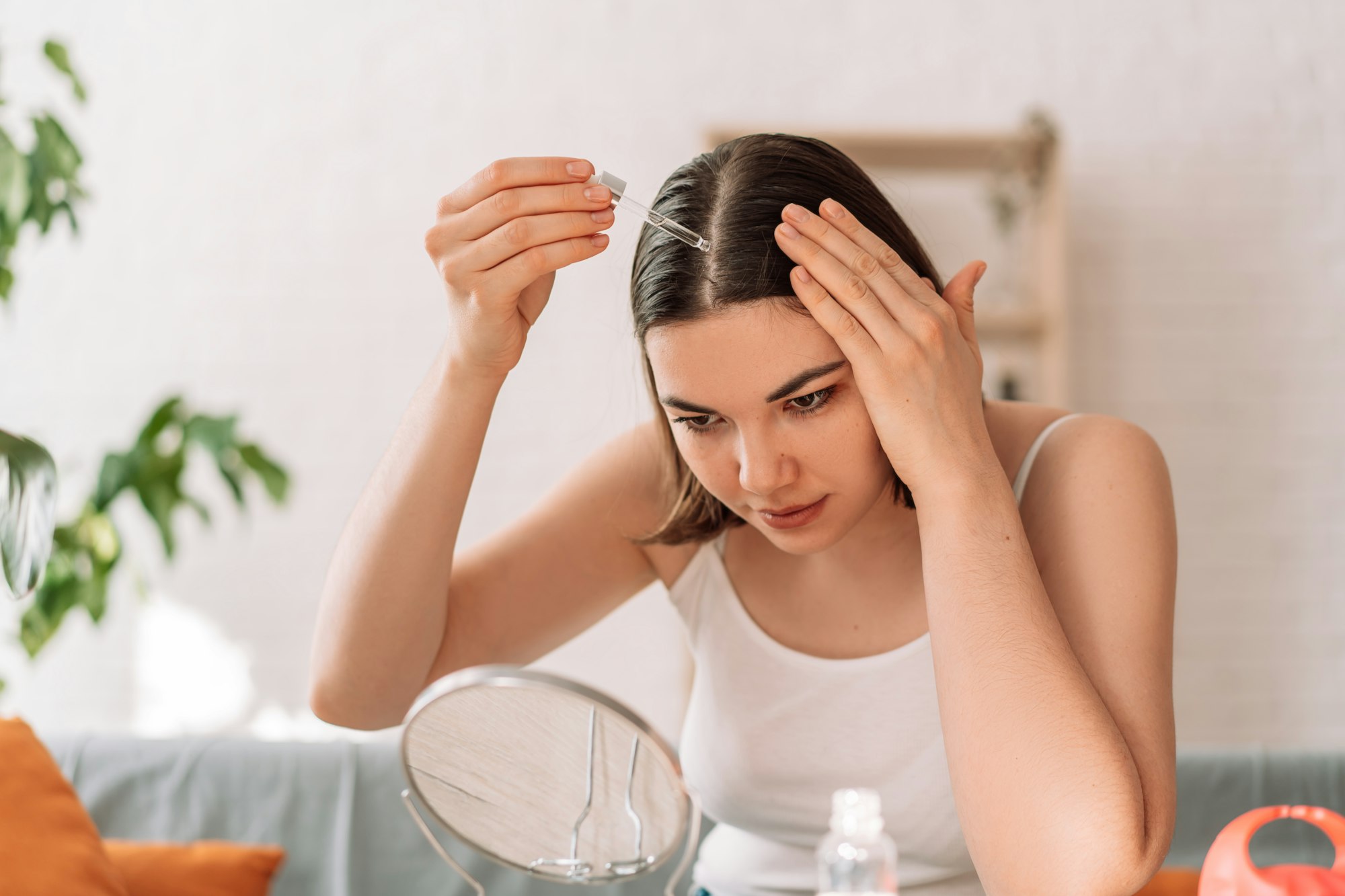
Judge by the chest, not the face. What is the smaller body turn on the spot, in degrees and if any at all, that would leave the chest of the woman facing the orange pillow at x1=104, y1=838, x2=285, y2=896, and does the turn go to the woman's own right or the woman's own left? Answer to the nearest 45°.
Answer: approximately 90° to the woman's own right

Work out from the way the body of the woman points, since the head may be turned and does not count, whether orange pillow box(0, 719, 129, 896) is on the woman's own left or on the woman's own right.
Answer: on the woman's own right

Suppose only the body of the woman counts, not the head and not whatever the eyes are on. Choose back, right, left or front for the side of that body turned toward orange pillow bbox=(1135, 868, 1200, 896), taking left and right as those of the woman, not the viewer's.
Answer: back

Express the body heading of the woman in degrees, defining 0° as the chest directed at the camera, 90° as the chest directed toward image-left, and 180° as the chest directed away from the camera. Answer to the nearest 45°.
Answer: approximately 45°
